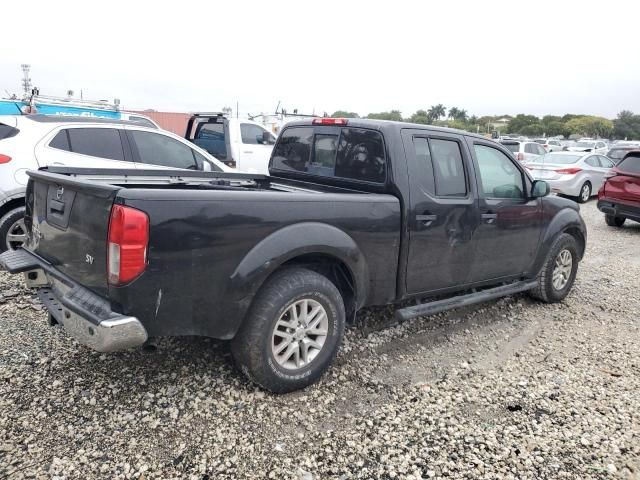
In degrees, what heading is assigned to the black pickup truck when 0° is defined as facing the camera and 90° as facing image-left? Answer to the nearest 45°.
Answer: approximately 225°

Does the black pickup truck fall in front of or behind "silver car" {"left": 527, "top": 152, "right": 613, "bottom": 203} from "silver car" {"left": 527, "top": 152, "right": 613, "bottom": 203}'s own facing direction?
behind

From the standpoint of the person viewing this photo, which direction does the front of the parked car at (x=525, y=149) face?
facing away from the viewer and to the right of the viewer

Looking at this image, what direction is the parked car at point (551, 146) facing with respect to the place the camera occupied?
facing away from the viewer and to the right of the viewer

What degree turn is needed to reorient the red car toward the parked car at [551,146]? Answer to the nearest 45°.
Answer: approximately 45° to its left

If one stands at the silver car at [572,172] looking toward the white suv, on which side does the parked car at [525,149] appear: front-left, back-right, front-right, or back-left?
back-right

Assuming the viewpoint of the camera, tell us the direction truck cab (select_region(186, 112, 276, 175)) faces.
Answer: facing away from the viewer and to the right of the viewer

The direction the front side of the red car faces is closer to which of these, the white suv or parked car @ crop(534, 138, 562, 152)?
the parked car

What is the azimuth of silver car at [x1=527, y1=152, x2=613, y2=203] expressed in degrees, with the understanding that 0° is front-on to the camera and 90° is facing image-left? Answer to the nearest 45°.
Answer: approximately 225°

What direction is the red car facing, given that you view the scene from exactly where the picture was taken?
facing away from the viewer and to the right of the viewer
